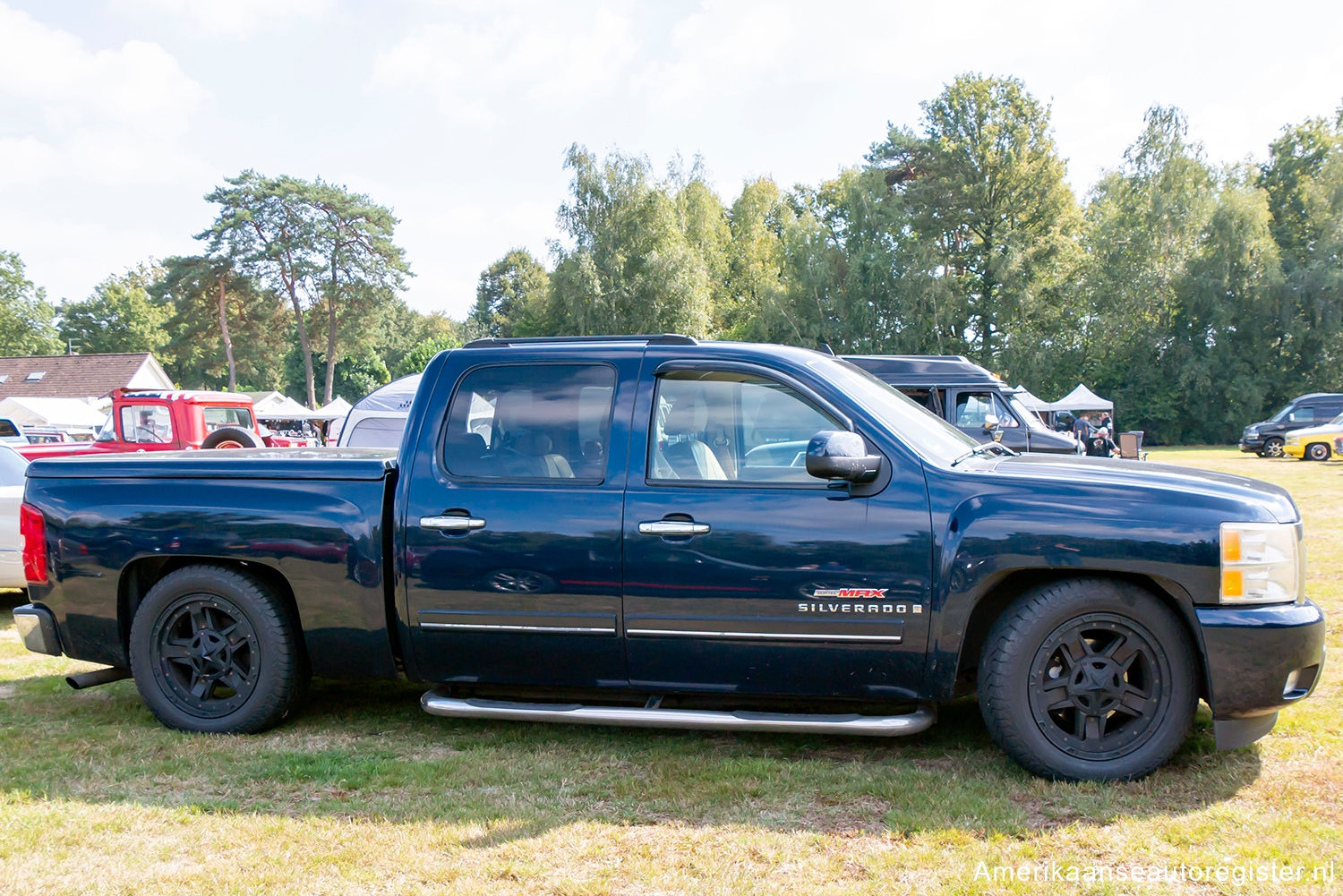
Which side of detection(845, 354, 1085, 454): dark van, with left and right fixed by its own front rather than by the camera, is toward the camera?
right

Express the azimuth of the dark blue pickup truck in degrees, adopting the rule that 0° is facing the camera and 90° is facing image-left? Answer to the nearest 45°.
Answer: approximately 270°

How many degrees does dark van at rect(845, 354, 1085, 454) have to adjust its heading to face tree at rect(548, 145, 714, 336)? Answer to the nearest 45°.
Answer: approximately 135° to its left

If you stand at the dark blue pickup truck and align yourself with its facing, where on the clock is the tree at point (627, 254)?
The tree is roughly at 9 o'clock from the dark blue pickup truck.

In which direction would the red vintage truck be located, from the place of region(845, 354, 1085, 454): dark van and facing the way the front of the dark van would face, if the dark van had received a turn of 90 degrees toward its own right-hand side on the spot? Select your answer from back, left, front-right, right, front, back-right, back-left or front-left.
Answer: right

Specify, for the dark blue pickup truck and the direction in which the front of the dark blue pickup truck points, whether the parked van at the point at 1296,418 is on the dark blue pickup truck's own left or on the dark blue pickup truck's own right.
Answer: on the dark blue pickup truck's own left

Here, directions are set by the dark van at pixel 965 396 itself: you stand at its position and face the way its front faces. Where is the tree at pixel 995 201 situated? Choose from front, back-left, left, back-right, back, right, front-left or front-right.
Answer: left

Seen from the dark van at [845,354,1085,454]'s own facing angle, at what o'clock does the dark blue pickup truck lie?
The dark blue pickup truck is roughly at 3 o'clock from the dark van.

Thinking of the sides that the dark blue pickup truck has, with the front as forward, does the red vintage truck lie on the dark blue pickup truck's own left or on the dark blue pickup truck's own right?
on the dark blue pickup truck's own left

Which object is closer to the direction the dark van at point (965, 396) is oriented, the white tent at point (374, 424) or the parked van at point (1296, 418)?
the parked van

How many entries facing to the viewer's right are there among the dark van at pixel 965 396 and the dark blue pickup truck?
2

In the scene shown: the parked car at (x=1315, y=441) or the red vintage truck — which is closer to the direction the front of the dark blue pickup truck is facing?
the parked car

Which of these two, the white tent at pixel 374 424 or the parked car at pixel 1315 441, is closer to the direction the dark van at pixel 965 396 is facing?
the parked car
